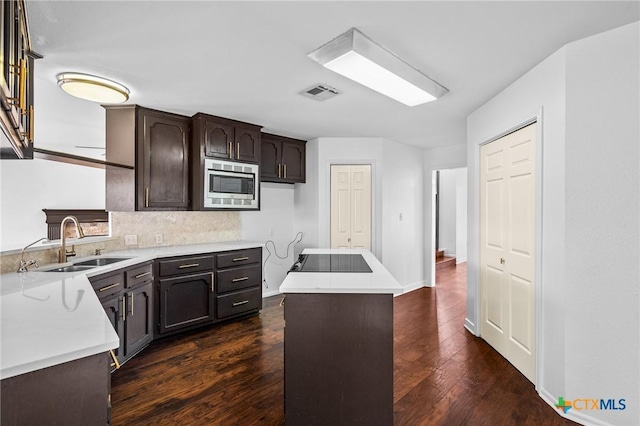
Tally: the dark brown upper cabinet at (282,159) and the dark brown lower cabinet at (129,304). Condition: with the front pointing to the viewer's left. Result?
0

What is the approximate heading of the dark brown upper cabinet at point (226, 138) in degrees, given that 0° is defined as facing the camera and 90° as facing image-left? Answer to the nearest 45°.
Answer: approximately 315°

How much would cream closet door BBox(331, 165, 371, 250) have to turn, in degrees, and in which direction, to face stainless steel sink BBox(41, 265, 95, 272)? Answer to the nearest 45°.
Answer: approximately 45° to its right

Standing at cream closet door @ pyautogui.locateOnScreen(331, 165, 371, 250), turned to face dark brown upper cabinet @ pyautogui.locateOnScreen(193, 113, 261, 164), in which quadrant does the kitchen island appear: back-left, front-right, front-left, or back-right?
front-left

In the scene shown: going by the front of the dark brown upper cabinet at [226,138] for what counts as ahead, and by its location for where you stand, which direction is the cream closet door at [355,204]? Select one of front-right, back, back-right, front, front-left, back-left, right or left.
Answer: front-left

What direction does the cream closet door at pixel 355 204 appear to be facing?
toward the camera

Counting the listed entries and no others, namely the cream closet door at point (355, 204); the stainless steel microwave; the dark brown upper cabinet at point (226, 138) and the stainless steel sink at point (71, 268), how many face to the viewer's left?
0

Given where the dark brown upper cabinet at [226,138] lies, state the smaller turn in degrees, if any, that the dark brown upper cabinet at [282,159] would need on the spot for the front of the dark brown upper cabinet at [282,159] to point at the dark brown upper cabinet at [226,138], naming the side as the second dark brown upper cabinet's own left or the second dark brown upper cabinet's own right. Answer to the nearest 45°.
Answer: approximately 90° to the second dark brown upper cabinet's own right

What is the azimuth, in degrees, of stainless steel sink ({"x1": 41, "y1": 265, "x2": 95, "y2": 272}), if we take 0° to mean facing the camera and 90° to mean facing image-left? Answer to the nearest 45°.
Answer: approximately 315°

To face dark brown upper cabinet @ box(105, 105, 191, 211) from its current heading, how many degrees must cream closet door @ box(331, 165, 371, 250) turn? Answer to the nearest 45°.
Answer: approximately 45° to its right

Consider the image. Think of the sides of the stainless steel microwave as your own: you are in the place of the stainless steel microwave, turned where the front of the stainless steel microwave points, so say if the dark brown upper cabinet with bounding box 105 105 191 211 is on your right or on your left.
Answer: on your right

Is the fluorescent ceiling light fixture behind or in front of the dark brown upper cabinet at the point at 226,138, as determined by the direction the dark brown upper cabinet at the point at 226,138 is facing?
in front

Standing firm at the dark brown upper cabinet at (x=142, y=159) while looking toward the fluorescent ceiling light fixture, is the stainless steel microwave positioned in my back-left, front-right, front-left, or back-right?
front-left

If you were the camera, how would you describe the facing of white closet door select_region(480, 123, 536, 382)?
facing the viewer and to the left of the viewer
